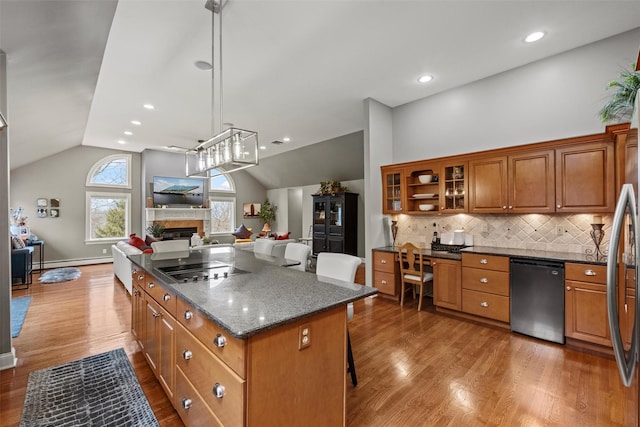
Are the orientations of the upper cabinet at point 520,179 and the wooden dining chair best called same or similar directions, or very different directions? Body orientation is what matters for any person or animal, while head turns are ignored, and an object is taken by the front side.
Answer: very different directions

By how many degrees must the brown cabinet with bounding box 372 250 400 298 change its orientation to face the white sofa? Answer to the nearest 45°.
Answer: approximately 45° to its right

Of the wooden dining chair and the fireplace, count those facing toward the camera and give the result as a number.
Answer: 1

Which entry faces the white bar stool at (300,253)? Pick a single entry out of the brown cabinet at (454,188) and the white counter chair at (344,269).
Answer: the brown cabinet

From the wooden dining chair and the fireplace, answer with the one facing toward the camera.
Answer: the fireplace

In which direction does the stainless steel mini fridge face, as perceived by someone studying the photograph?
facing the viewer and to the left of the viewer

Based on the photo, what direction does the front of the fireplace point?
toward the camera

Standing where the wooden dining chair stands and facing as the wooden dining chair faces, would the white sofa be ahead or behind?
behind

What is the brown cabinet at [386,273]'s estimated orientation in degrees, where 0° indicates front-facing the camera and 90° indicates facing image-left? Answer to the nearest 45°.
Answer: approximately 45°
